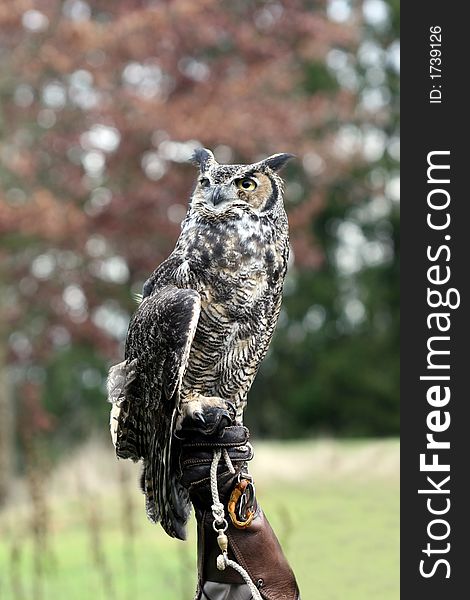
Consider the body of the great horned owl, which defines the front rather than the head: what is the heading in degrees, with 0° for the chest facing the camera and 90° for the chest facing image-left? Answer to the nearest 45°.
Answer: approximately 315°
